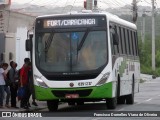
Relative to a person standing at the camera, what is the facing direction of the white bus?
facing the viewer

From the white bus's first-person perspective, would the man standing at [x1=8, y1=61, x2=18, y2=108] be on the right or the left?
on its right
